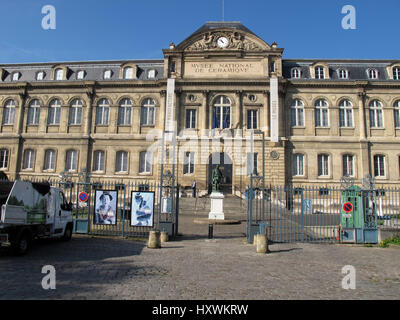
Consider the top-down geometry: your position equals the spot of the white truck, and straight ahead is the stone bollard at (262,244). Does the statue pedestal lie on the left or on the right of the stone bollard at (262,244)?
left

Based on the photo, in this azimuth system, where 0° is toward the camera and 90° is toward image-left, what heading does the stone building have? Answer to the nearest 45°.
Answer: approximately 0°

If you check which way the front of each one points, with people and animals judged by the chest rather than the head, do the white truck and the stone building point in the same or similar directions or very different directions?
very different directions

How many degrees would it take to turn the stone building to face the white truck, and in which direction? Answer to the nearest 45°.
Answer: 0° — it already faces it

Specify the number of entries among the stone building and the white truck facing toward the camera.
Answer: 1

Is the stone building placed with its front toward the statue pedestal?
yes

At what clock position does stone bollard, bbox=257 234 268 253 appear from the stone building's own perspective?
The stone bollard is roughly at 12 o'clock from the stone building.
